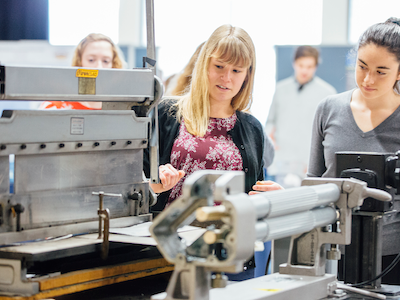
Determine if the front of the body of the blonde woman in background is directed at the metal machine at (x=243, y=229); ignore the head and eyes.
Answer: yes

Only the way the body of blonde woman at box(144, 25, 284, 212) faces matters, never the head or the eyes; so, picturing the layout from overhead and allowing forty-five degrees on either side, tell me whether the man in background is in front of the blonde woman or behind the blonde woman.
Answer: behind

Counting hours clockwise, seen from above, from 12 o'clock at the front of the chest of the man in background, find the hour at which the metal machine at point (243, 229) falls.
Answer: The metal machine is roughly at 12 o'clock from the man in background.

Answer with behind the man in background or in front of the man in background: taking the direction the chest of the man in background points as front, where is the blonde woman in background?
in front

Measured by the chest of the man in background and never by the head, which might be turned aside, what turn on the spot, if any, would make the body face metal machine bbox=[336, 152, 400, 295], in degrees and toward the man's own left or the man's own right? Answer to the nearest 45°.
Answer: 0° — they already face it

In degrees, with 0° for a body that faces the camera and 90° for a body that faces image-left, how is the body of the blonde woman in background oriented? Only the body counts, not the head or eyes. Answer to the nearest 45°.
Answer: approximately 0°

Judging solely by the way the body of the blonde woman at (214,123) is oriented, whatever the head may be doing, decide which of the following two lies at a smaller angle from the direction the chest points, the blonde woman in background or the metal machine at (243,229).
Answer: the metal machine

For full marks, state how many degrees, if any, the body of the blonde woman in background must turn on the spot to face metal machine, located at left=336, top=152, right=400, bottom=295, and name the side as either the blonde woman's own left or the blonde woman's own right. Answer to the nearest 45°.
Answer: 0° — they already face it

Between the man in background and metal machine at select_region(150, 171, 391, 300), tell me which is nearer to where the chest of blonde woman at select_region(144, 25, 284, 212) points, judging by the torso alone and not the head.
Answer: the metal machine

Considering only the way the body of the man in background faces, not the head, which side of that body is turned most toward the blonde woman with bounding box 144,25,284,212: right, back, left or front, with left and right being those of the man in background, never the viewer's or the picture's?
front
